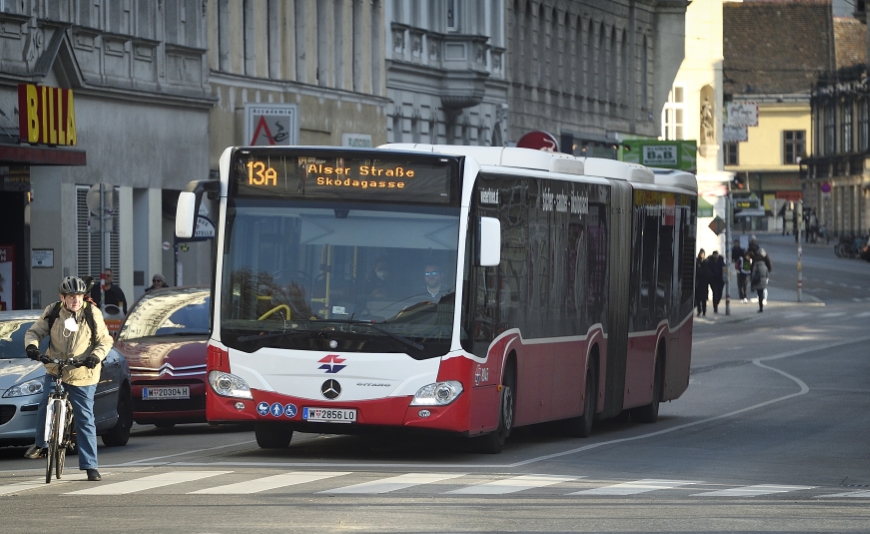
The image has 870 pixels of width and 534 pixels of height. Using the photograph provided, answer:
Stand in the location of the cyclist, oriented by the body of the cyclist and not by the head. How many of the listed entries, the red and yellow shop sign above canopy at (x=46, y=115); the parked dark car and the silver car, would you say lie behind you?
3

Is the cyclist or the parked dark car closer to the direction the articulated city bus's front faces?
the cyclist

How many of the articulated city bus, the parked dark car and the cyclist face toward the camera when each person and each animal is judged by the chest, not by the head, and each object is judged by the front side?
3

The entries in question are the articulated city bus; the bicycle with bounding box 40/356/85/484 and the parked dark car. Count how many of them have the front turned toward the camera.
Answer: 3

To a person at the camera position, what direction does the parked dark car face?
facing the viewer

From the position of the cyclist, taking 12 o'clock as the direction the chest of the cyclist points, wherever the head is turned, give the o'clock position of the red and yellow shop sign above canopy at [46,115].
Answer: The red and yellow shop sign above canopy is roughly at 6 o'clock from the cyclist.

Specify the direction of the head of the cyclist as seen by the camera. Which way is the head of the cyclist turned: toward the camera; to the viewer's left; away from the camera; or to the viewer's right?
toward the camera

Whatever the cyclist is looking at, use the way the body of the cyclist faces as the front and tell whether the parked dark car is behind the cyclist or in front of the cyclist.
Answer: behind

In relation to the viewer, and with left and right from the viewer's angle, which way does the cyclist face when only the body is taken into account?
facing the viewer

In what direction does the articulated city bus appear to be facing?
toward the camera

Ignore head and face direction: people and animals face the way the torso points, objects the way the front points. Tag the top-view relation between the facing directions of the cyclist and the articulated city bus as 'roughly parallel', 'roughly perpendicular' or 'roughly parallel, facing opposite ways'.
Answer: roughly parallel

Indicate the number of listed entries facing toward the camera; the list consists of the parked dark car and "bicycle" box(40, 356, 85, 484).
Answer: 2

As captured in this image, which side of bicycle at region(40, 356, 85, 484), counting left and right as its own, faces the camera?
front
